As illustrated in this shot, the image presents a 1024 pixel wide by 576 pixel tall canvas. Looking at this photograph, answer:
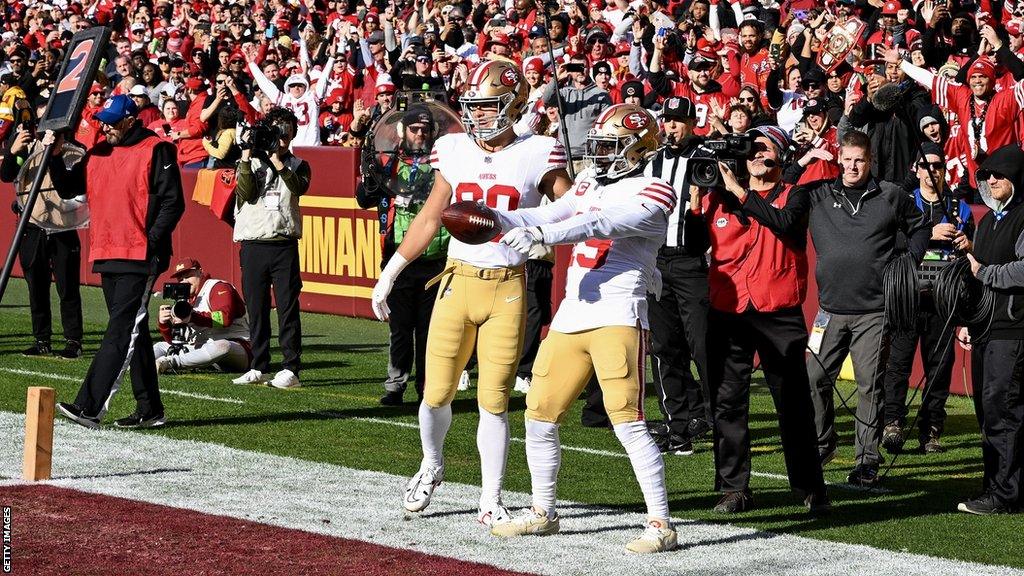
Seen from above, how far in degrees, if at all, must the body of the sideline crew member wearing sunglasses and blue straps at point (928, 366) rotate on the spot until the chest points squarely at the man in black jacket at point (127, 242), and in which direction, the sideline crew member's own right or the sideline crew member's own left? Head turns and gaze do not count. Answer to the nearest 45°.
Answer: approximately 90° to the sideline crew member's own right

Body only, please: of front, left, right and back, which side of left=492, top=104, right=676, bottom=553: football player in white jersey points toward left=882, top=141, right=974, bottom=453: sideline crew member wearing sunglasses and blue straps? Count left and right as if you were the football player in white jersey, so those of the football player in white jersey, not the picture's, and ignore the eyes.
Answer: back

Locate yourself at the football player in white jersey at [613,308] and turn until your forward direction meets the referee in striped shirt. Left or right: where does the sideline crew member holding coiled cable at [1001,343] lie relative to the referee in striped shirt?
right

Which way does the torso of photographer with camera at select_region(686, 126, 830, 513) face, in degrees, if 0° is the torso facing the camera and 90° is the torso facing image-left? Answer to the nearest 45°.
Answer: approximately 45°

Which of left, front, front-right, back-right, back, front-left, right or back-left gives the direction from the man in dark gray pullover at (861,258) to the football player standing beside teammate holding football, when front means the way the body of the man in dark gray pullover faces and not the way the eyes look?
front-right

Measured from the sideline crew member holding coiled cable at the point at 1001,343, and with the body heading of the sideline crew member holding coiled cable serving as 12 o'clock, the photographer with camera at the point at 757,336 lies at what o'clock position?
The photographer with camera is roughly at 1 o'clock from the sideline crew member holding coiled cable.

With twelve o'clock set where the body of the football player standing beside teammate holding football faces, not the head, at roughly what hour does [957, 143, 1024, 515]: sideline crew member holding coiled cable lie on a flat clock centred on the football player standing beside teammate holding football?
The sideline crew member holding coiled cable is roughly at 9 o'clock from the football player standing beside teammate holding football.
